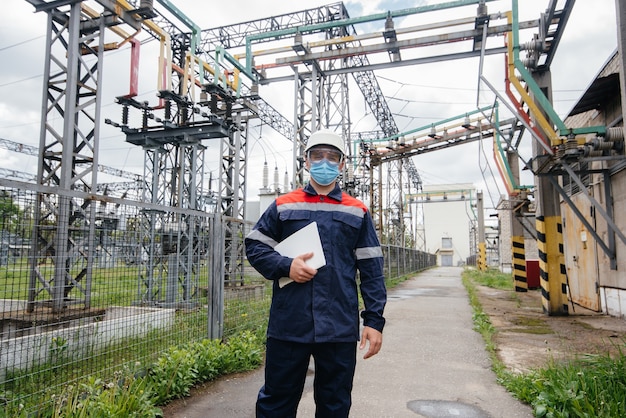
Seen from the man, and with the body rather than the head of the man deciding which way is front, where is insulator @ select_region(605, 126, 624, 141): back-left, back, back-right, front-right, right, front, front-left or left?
back-left

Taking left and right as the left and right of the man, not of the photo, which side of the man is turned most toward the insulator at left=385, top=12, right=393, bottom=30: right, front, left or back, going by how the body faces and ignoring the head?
back

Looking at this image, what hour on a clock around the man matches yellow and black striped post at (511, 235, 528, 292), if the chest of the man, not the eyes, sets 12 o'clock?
The yellow and black striped post is roughly at 7 o'clock from the man.

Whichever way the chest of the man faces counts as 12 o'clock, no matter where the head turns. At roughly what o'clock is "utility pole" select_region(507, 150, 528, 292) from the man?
The utility pole is roughly at 7 o'clock from the man.

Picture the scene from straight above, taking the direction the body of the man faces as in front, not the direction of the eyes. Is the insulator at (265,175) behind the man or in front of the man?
behind

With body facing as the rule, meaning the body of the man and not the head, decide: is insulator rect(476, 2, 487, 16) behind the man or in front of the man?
behind

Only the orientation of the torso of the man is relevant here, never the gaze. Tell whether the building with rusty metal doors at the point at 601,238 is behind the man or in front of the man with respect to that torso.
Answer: behind

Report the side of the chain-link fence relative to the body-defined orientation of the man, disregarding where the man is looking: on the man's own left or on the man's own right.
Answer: on the man's own right

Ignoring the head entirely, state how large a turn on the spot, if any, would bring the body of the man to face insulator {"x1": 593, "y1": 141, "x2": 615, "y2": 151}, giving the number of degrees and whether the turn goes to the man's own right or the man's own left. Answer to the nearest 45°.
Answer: approximately 135° to the man's own left

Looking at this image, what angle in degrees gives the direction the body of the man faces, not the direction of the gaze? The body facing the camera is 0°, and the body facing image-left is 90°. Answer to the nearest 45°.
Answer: approximately 0°
